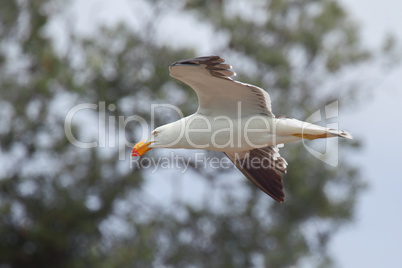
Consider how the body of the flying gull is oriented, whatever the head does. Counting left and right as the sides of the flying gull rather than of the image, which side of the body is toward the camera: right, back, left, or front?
left
